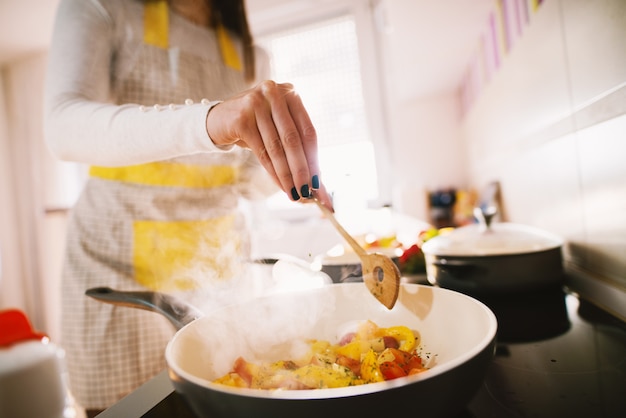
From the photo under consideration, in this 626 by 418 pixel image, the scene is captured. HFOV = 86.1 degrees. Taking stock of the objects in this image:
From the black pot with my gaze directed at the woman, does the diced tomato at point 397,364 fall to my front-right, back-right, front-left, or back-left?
front-left

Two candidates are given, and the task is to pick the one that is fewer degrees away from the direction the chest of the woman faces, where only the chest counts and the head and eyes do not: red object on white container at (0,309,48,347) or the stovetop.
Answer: the stovetop

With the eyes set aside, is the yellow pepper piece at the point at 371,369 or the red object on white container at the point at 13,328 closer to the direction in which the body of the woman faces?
the yellow pepper piece

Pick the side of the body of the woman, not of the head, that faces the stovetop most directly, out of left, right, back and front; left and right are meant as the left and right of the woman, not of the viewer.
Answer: front

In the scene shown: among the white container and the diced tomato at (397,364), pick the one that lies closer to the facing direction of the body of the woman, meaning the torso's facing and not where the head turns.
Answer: the diced tomato

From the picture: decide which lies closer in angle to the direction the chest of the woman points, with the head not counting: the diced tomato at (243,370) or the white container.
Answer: the diced tomato

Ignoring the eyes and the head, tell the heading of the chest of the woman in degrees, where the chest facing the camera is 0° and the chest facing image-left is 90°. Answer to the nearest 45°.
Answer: approximately 315°

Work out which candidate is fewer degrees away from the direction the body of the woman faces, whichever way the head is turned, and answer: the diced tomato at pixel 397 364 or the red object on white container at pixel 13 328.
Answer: the diced tomato

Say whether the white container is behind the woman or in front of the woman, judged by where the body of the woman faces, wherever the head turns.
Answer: behind

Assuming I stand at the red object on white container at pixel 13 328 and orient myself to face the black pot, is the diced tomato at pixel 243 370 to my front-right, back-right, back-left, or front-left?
front-right

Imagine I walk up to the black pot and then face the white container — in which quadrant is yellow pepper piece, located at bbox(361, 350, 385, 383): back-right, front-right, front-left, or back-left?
front-left
